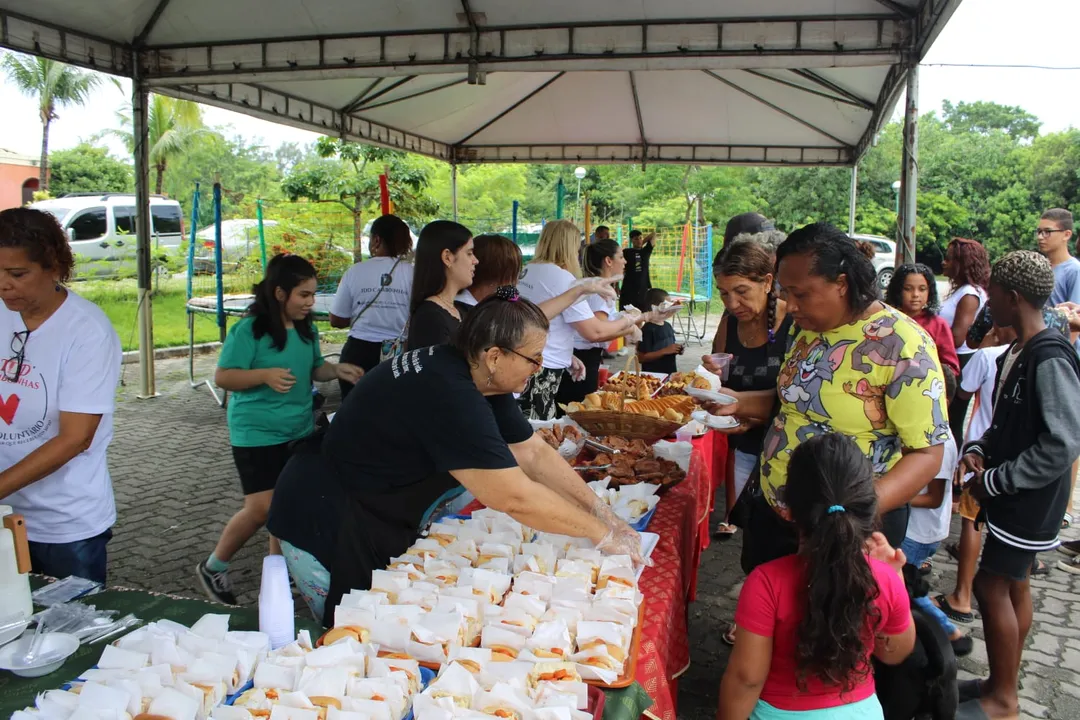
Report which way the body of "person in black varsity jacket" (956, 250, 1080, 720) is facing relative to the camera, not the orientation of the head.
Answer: to the viewer's left

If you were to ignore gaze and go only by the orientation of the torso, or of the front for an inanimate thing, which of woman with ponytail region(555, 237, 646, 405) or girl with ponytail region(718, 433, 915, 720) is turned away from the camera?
girl with ponytail region(718, 433, 915, 720)

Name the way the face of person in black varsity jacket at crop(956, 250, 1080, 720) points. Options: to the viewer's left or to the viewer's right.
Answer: to the viewer's left

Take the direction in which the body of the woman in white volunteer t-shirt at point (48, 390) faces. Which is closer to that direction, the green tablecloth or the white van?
the green tablecloth

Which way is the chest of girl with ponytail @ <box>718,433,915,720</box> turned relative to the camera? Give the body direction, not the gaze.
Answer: away from the camera

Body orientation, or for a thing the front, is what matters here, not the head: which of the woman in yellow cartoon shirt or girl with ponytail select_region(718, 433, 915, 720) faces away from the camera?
the girl with ponytail
